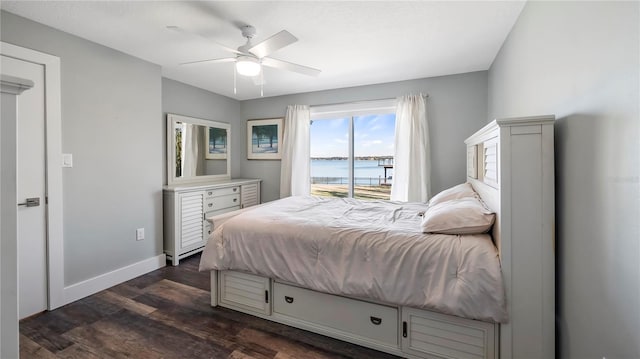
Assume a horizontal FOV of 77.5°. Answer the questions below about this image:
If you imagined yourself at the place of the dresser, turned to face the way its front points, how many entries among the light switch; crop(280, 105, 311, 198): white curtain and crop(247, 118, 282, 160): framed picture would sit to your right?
1

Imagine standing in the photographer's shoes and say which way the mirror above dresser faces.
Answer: facing the viewer and to the right of the viewer

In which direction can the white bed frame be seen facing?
to the viewer's left

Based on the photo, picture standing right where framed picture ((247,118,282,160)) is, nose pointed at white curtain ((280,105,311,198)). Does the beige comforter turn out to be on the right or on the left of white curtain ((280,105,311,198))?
right

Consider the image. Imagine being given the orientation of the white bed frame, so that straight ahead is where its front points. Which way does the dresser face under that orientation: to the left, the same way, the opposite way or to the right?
the opposite way

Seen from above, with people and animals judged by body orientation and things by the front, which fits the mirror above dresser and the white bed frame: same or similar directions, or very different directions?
very different directions

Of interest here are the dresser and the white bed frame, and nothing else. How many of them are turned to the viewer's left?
1

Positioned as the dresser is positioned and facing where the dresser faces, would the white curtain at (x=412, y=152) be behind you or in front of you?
in front

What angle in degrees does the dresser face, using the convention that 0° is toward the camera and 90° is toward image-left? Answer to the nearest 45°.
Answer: approximately 315°

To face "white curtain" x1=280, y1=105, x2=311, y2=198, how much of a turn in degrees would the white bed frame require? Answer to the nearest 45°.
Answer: approximately 45° to its right

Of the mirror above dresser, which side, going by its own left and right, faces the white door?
right
